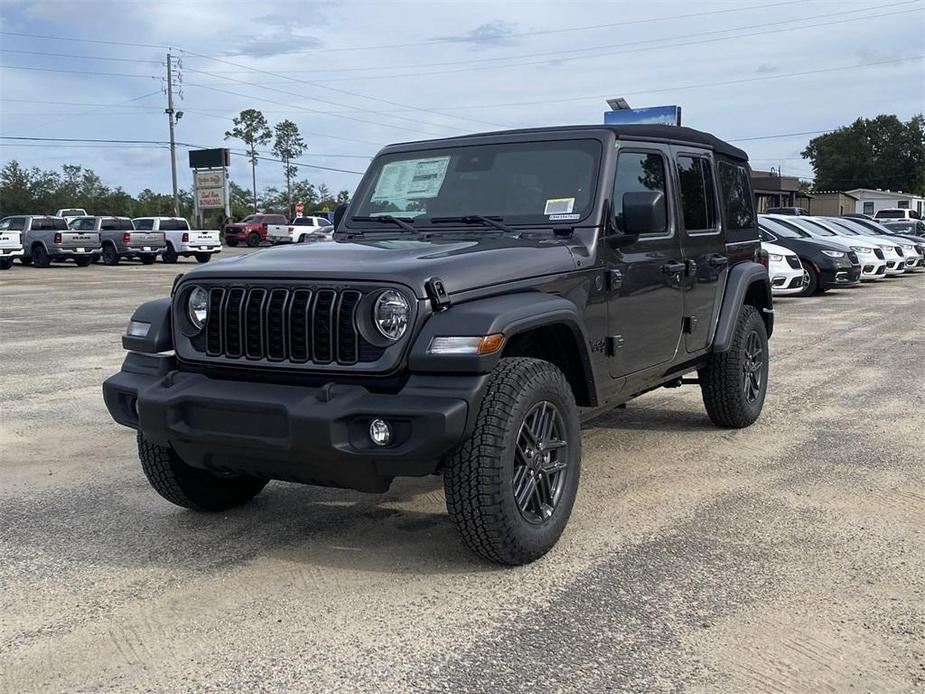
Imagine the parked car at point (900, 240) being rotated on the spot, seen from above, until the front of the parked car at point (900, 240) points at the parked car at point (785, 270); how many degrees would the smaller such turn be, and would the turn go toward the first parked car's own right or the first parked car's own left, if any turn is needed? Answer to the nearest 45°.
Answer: approximately 45° to the first parked car's own right

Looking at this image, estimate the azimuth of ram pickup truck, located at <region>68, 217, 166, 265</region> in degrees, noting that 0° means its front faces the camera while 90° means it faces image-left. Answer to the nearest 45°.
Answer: approximately 135°

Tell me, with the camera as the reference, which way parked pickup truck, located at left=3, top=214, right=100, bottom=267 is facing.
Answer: facing away from the viewer and to the left of the viewer

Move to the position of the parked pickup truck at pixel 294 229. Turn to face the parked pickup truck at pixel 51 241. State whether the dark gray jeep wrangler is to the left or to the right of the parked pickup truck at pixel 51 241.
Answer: left

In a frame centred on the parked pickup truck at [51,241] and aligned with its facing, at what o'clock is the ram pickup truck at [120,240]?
The ram pickup truck is roughly at 4 o'clock from the parked pickup truck.

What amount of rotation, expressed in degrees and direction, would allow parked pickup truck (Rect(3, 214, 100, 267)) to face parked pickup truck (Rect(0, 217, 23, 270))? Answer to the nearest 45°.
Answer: approximately 90° to its left
